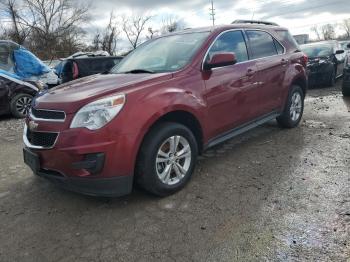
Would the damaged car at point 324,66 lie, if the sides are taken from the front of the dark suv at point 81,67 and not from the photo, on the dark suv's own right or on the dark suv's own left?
on the dark suv's own right

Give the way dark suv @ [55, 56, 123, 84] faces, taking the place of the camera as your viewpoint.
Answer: facing away from the viewer and to the right of the viewer

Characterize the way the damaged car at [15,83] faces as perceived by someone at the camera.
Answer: facing to the right of the viewer

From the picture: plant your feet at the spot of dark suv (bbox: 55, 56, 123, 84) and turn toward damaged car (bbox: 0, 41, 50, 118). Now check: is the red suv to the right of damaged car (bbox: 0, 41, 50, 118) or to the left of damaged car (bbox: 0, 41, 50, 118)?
left

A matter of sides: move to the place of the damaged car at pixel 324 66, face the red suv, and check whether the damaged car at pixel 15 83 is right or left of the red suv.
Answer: right

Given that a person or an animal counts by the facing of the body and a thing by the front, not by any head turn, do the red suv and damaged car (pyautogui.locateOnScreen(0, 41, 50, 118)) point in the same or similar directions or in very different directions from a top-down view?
very different directions

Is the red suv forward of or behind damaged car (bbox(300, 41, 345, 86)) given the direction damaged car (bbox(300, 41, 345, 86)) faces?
forward

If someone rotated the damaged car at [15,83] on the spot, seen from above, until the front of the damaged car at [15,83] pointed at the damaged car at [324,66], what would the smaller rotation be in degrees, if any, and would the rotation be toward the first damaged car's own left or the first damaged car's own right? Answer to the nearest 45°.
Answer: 0° — it already faces it

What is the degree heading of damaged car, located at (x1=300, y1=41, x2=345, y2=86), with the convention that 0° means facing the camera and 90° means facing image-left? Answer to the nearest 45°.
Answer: approximately 45°

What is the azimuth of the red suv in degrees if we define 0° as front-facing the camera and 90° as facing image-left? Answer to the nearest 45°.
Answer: approximately 45°
